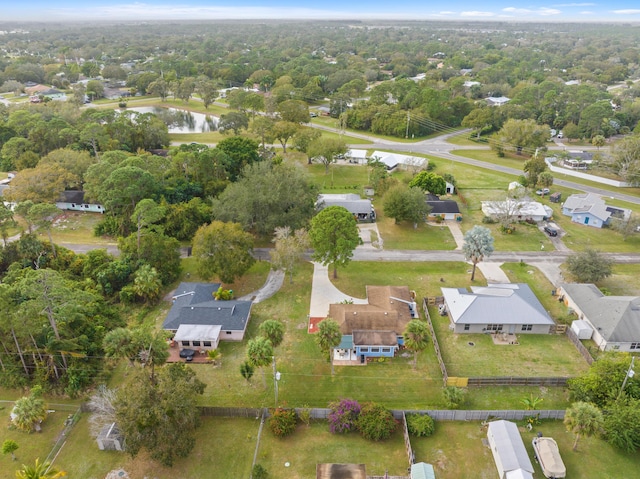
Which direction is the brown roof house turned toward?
away from the camera

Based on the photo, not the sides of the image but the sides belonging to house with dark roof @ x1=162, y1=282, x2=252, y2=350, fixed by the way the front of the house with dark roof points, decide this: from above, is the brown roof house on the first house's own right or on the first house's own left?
on the first house's own right

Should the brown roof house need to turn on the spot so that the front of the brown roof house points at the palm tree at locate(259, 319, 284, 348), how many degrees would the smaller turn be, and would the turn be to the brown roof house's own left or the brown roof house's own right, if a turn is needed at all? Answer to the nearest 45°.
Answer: approximately 135° to the brown roof house's own left

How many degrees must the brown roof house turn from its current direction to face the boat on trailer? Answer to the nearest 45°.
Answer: approximately 135° to its right

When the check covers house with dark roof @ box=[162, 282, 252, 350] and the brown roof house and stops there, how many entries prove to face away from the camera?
2

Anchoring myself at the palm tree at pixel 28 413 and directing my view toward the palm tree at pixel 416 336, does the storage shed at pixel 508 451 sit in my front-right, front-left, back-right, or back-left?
front-right

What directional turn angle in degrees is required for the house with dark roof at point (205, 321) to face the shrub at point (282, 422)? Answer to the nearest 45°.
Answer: approximately 180°

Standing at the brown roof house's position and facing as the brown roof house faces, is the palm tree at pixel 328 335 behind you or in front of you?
behind

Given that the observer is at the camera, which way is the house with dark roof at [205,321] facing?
facing away from the viewer

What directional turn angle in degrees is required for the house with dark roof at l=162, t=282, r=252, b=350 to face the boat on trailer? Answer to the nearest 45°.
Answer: approximately 135° to its right

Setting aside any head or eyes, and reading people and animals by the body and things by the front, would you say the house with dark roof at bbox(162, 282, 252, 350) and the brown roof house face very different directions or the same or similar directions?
same or similar directions

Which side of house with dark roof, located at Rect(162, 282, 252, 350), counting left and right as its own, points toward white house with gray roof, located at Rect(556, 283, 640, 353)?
right

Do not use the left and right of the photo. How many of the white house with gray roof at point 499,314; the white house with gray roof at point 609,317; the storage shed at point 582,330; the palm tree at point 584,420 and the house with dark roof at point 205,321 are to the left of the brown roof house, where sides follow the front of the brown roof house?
1

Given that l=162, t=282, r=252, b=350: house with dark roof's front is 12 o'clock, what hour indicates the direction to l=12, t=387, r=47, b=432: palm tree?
The palm tree is roughly at 8 o'clock from the house with dark roof.

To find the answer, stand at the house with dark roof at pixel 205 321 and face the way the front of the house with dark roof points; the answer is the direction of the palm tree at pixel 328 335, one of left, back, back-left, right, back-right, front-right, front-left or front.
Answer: back-right
